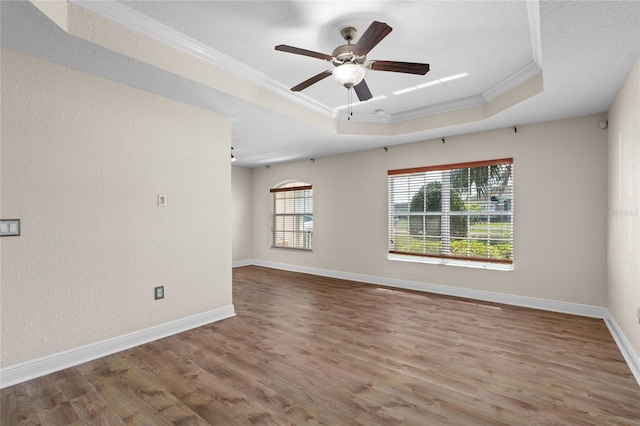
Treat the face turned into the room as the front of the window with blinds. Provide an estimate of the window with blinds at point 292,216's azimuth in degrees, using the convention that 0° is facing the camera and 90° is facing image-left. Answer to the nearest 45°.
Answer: approximately 45°

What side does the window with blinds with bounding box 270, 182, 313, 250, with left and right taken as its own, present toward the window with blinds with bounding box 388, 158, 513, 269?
left
